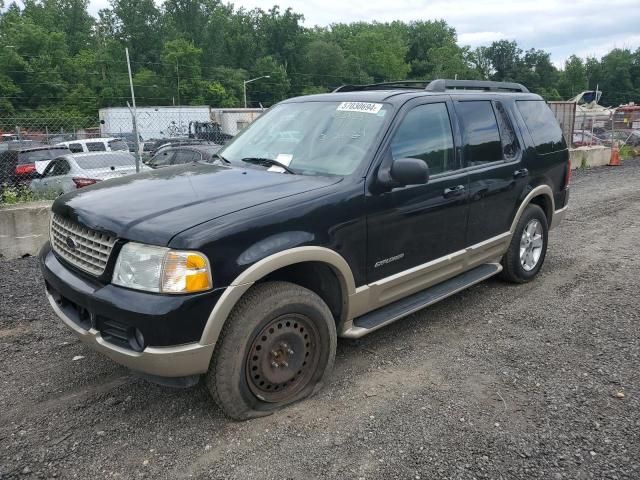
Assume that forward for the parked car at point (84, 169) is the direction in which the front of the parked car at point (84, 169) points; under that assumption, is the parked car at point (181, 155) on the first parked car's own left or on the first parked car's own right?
on the first parked car's own right

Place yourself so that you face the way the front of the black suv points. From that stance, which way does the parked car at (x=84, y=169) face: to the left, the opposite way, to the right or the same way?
to the right

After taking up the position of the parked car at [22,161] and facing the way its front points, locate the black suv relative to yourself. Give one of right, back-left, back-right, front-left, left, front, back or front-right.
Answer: back-left

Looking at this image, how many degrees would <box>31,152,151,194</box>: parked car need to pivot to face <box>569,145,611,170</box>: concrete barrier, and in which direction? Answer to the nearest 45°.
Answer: approximately 135° to its right

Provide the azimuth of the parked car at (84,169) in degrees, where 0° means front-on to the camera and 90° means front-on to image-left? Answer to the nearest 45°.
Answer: approximately 135°

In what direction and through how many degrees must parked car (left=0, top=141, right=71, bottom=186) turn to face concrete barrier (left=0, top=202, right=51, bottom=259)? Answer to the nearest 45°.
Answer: approximately 135° to its left

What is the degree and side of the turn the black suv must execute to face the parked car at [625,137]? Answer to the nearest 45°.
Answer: approximately 180°

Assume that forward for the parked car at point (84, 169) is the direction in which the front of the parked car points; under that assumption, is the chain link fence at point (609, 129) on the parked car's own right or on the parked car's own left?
on the parked car's own right

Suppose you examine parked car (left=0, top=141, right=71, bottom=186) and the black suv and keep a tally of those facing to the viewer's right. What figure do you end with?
0

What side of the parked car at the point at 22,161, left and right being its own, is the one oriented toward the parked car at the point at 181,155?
right

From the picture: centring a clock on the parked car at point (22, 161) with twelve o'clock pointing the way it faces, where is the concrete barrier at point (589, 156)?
The concrete barrier is roughly at 5 o'clock from the parked car.

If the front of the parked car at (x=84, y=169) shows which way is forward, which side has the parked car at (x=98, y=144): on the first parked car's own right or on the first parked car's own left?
on the first parked car's own right

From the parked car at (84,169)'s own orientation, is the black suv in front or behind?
behind

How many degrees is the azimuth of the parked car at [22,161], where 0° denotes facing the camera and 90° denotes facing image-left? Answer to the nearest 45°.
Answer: approximately 135°

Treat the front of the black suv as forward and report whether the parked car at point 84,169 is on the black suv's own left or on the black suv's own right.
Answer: on the black suv's own right
